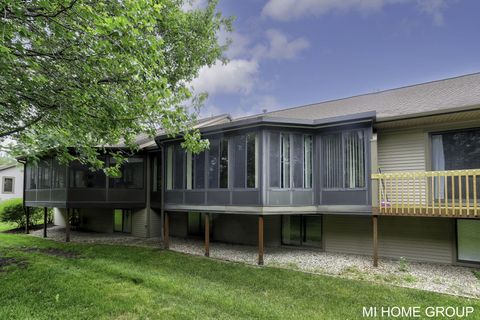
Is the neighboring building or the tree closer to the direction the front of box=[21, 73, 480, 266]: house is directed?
the neighboring building

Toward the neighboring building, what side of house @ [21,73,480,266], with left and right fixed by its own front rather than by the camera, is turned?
left

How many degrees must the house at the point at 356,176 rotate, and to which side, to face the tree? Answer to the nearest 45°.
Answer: approximately 180°

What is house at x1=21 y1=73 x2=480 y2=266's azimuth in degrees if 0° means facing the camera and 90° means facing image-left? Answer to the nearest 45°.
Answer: approximately 225°

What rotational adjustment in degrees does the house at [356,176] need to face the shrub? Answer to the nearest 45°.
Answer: approximately 90° to its left
